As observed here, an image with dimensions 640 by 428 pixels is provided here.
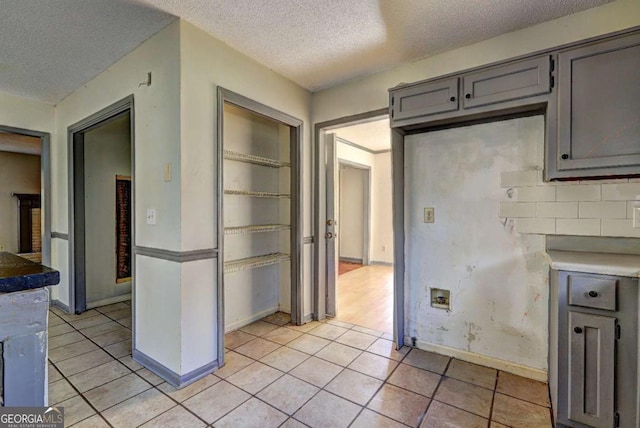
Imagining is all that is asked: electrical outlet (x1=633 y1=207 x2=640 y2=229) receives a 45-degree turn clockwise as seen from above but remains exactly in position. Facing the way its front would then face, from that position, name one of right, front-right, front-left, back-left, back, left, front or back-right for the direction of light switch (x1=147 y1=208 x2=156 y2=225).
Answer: front

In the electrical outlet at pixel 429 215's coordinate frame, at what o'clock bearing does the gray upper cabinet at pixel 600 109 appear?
The gray upper cabinet is roughly at 10 o'clock from the electrical outlet.

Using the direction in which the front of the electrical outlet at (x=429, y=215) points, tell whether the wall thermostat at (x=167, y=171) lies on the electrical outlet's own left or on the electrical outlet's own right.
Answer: on the electrical outlet's own right

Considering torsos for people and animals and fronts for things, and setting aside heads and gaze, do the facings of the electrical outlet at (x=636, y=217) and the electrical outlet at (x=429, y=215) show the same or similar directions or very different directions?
same or similar directions

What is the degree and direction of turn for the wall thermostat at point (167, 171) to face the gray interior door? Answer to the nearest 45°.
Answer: approximately 135° to its left

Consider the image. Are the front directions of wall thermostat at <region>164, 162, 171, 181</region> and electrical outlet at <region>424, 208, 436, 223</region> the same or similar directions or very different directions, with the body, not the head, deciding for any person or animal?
same or similar directions

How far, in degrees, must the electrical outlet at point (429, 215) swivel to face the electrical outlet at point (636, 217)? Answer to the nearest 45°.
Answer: approximately 90° to its left

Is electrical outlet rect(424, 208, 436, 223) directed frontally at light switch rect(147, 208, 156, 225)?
no

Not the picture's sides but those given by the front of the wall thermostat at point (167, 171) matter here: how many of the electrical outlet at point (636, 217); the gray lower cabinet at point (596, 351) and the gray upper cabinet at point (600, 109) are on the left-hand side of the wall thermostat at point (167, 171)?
3

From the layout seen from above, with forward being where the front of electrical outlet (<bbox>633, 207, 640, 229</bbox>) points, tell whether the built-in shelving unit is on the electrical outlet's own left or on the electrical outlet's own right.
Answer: on the electrical outlet's own right

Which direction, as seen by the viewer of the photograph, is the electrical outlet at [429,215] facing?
facing the viewer

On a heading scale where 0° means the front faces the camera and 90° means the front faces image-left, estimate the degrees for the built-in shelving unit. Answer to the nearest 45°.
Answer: approximately 315°

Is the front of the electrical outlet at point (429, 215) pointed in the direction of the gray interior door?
no

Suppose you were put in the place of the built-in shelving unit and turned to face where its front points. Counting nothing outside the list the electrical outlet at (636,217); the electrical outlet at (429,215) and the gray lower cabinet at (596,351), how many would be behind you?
0

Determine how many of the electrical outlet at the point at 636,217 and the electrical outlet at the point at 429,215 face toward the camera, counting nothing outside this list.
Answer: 2

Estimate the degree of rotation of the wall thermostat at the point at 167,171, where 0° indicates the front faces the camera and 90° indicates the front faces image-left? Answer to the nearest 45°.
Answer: approximately 45°

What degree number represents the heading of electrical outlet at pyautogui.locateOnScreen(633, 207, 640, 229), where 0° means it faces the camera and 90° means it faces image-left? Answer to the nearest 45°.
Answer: approximately 0°
